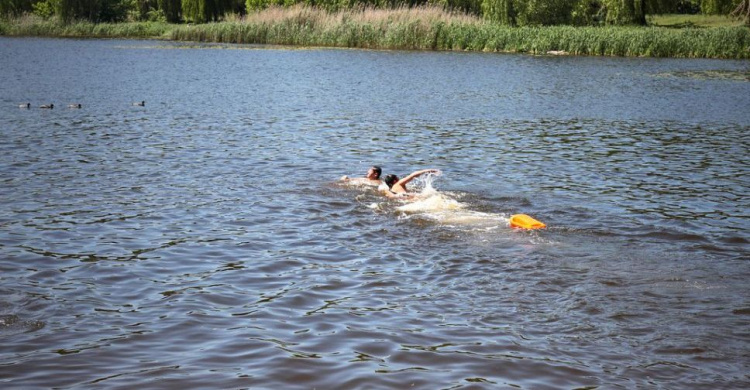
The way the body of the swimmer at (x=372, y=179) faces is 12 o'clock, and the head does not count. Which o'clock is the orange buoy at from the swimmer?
The orange buoy is roughly at 8 o'clock from the swimmer.

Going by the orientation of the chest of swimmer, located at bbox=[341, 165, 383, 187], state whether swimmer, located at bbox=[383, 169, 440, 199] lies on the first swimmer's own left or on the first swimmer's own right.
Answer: on the first swimmer's own left

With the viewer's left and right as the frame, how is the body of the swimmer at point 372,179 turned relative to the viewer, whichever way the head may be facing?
facing to the left of the viewer
